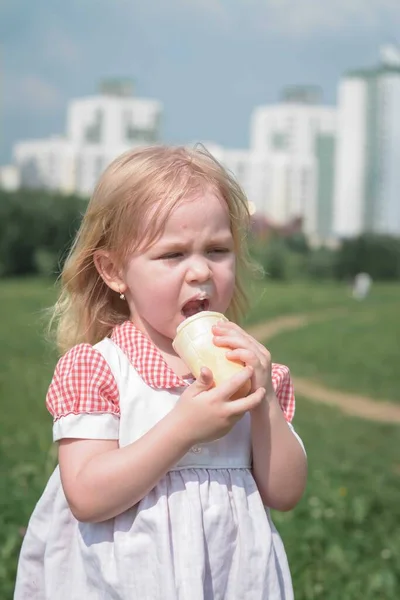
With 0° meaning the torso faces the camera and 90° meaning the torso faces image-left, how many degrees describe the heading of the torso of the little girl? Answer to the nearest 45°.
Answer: approximately 315°
